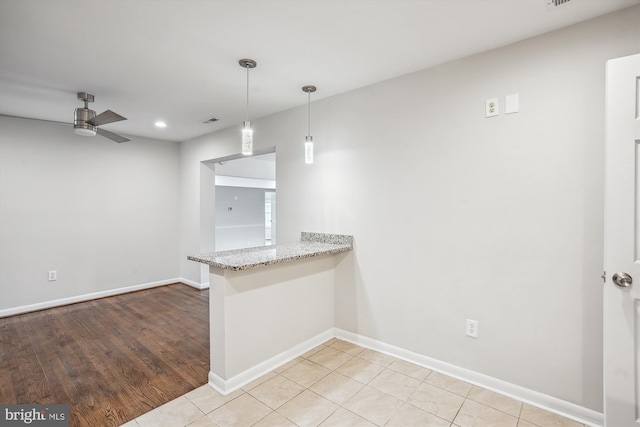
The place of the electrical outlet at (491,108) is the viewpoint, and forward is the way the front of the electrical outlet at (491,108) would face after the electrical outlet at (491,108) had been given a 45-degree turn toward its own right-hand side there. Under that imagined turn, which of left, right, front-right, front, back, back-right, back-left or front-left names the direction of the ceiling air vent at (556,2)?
left

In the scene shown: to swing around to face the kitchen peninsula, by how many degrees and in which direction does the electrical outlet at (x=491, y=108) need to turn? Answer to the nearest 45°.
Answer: approximately 90° to its right

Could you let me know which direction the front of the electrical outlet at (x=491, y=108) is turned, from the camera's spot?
facing the viewer
